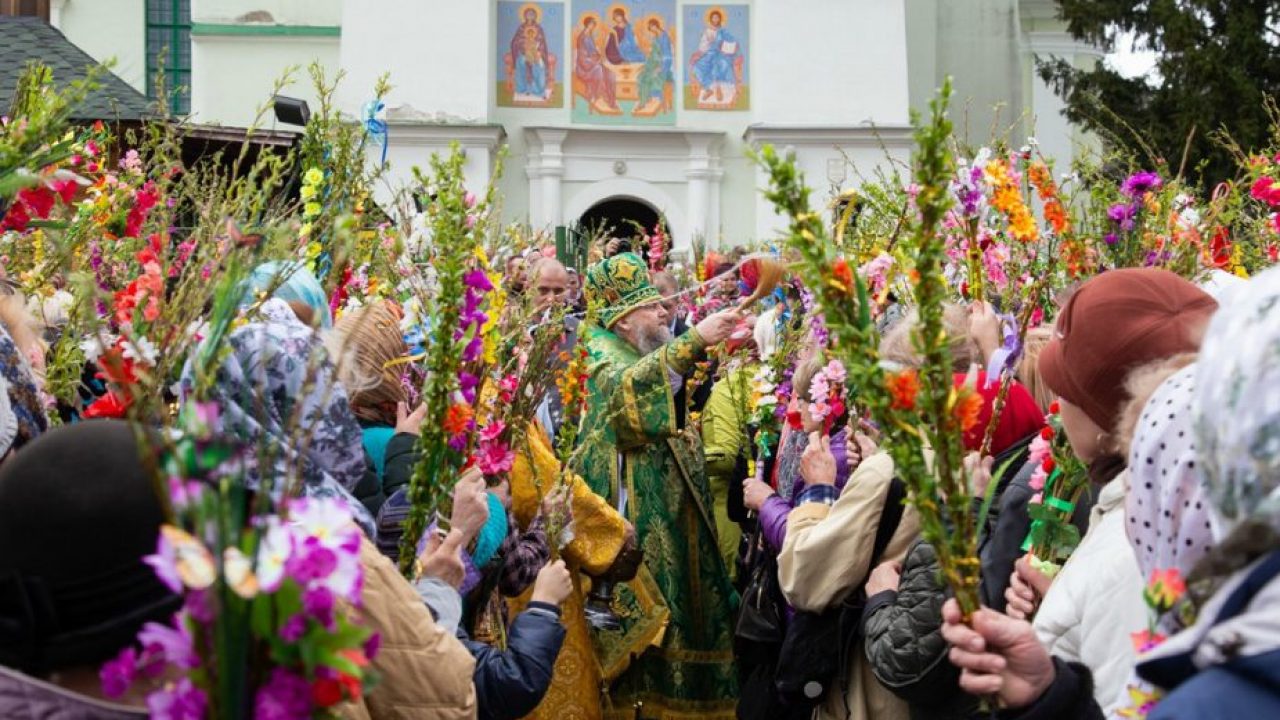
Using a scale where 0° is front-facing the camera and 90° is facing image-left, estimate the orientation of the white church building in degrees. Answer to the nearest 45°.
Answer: approximately 0°

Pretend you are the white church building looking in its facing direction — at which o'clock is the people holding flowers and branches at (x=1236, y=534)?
The people holding flowers and branches is roughly at 12 o'clock from the white church building.

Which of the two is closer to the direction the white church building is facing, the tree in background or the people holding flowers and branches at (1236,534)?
the people holding flowers and branches

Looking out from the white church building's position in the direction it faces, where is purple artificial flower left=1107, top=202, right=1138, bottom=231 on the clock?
The purple artificial flower is roughly at 12 o'clock from the white church building.

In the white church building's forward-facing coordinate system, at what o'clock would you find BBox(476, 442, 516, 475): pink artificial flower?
The pink artificial flower is roughly at 12 o'clock from the white church building.

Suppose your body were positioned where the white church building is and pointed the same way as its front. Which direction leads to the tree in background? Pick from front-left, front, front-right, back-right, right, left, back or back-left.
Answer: front-left

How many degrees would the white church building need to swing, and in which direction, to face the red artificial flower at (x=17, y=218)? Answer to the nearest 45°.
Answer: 0° — it already faces it

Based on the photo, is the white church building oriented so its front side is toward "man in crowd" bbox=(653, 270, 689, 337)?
yes

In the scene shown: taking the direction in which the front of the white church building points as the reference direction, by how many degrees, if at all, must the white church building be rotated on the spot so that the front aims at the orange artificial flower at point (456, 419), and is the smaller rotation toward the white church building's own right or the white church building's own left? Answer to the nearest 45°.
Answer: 0° — it already faces it

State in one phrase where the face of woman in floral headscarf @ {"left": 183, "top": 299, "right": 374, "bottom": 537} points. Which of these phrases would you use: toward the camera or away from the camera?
away from the camera

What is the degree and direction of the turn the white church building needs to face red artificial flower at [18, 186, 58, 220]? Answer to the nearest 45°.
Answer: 0° — it already faces it

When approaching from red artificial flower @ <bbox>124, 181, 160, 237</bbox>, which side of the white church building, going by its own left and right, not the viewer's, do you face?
front

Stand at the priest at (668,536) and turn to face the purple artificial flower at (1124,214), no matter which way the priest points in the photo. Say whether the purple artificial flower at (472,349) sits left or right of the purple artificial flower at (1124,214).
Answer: right

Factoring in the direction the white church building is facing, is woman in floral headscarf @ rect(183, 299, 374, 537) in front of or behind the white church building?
in front
